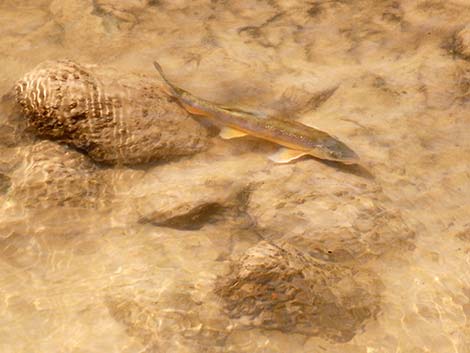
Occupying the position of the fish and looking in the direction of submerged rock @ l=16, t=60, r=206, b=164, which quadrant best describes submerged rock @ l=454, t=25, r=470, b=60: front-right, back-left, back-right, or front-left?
back-right

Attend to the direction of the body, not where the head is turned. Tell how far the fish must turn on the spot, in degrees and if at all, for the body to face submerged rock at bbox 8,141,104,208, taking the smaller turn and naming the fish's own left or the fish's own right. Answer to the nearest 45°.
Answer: approximately 90° to the fish's own right

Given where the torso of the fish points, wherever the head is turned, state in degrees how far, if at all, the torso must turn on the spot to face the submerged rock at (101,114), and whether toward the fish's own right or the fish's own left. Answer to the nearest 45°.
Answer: approximately 135° to the fish's own right

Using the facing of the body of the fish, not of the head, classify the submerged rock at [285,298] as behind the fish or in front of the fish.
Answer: in front

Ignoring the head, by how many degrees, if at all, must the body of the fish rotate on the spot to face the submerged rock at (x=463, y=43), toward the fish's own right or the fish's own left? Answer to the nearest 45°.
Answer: approximately 90° to the fish's own left

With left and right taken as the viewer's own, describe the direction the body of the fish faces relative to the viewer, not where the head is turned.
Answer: facing the viewer and to the right of the viewer
